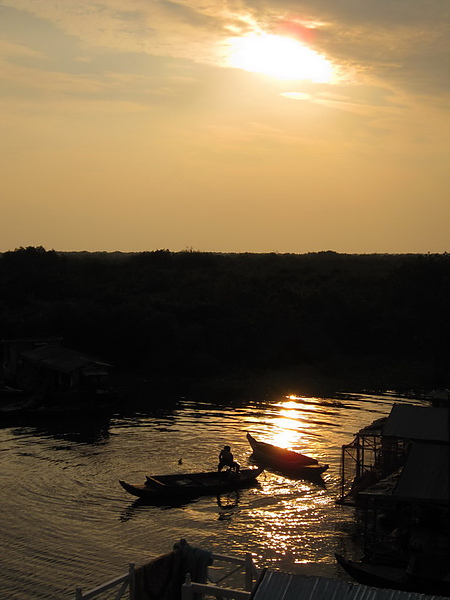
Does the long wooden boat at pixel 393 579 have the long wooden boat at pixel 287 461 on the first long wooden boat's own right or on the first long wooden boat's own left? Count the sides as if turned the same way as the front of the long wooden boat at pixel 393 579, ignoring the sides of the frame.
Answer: on the first long wooden boat's own right

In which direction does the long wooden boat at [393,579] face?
to the viewer's left

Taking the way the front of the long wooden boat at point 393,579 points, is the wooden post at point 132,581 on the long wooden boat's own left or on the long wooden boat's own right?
on the long wooden boat's own left

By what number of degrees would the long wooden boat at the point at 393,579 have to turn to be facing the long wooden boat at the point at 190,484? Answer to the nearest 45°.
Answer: approximately 45° to its right

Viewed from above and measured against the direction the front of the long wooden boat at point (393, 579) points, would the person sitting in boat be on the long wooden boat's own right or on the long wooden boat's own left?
on the long wooden boat's own right
